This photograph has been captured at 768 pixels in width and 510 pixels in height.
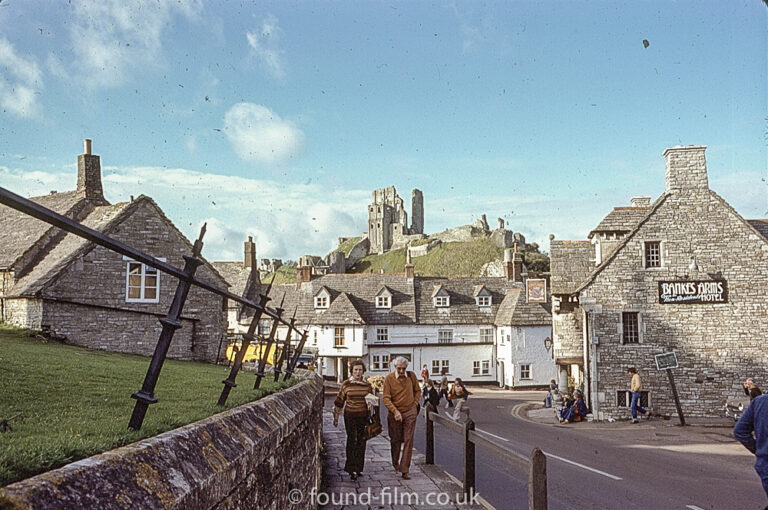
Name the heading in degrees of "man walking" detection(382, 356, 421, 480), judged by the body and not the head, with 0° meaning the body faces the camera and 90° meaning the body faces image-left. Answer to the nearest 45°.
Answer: approximately 0°

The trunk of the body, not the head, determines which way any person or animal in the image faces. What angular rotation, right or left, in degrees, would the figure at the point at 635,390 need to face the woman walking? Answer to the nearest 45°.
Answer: approximately 90° to its left

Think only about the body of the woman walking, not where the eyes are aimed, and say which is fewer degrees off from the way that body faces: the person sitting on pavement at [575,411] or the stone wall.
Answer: the stone wall

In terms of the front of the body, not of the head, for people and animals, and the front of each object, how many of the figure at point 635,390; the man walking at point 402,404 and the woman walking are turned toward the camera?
2

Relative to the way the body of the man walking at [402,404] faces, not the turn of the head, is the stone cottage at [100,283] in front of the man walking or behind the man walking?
behind

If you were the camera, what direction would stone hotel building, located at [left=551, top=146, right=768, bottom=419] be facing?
facing the viewer
